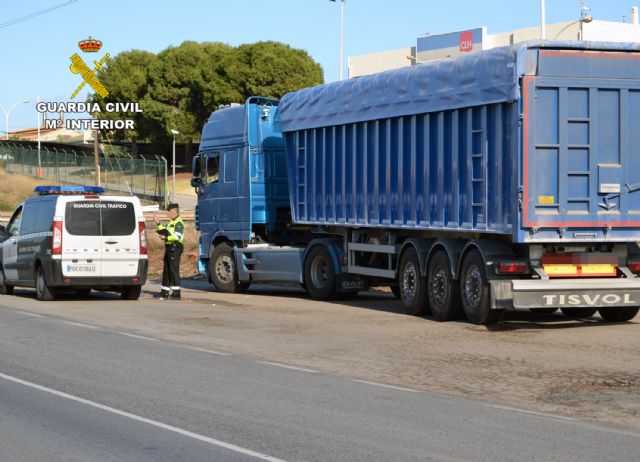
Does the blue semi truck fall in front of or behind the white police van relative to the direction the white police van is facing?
behind

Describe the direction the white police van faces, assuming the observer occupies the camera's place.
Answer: facing away from the viewer and to the left of the viewer

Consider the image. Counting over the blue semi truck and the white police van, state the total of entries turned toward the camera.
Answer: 0

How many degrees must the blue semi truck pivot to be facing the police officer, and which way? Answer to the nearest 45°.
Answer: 0° — it already faces them

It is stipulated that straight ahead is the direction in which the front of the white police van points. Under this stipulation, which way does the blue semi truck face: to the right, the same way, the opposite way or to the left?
the same way

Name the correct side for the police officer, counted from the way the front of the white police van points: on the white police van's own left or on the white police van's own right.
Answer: on the white police van's own right

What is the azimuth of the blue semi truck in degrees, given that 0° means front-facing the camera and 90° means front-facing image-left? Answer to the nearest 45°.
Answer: approximately 135°

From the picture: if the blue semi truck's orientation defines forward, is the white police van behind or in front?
in front
